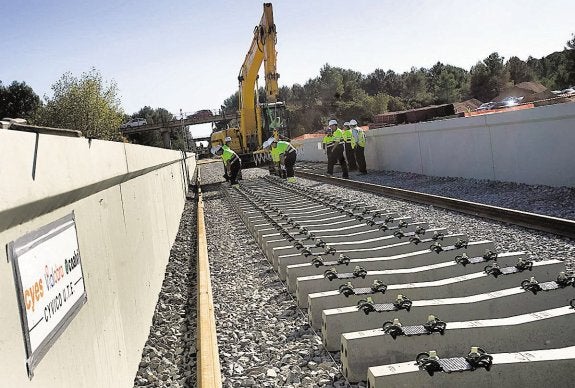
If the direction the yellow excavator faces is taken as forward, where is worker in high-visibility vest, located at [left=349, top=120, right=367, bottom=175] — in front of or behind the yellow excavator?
in front

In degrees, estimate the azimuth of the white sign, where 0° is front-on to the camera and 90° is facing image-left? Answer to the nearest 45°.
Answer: approximately 315°

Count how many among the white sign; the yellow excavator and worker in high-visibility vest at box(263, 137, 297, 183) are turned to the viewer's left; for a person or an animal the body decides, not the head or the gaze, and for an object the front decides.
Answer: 1

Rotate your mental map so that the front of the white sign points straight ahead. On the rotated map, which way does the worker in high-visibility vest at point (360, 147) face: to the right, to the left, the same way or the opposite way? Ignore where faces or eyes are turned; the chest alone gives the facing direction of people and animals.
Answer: the opposite way

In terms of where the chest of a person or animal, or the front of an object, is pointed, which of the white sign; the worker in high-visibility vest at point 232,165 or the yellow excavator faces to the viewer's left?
the worker in high-visibility vest

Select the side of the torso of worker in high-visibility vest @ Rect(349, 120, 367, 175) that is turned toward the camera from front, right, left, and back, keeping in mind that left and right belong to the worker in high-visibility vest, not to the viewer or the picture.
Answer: left

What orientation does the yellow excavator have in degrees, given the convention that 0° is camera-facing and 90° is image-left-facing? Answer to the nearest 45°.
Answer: approximately 315°

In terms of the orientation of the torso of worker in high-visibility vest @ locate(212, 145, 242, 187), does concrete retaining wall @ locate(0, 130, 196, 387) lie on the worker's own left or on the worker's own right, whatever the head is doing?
on the worker's own left

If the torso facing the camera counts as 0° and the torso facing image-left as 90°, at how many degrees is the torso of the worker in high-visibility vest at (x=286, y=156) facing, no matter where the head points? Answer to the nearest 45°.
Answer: approximately 90°

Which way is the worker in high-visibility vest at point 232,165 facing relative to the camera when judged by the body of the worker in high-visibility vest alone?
to the viewer's left

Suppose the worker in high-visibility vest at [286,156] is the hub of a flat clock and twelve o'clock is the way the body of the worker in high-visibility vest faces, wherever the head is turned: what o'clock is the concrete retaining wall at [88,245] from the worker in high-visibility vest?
The concrete retaining wall is roughly at 9 o'clock from the worker in high-visibility vest.
